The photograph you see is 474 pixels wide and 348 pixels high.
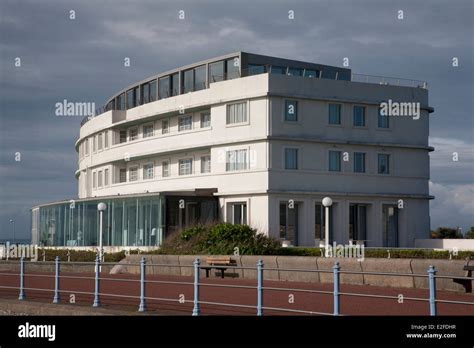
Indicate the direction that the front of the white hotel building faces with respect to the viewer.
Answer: facing the viewer and to the left of the viewer

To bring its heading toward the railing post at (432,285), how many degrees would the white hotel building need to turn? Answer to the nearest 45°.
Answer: approximately 45° to its left

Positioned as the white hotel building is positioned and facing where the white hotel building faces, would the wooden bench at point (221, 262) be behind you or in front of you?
in front
